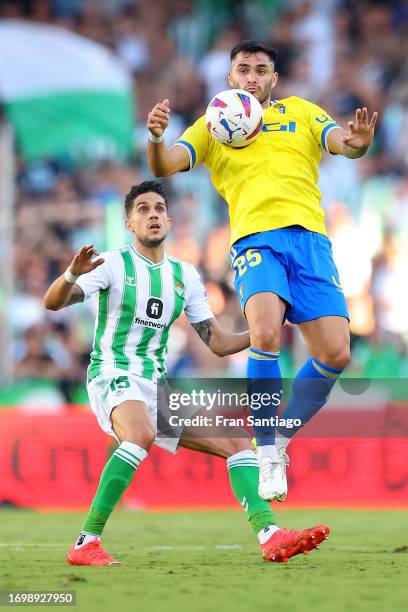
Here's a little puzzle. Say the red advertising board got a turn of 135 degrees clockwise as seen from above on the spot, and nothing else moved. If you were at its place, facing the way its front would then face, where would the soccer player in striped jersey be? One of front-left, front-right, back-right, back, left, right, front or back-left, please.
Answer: back-left

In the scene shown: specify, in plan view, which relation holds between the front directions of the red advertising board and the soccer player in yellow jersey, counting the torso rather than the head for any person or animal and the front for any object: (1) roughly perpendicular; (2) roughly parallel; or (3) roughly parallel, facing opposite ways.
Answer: roughly parallel

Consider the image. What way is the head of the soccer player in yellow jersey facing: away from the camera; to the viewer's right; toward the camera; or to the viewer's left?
toward the camera

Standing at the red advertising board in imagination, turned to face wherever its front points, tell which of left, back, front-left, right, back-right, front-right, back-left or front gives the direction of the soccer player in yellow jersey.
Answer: front

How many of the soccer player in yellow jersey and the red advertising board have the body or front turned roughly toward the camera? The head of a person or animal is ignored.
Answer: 2

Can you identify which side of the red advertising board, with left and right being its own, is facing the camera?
front

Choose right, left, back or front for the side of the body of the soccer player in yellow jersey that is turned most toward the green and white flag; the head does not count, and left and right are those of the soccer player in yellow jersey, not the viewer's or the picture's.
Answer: back

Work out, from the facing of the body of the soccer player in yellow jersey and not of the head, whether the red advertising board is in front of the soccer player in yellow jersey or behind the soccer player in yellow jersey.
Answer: behind

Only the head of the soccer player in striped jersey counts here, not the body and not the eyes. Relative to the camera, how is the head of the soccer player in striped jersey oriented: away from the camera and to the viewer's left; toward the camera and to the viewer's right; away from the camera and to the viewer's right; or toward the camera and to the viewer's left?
toward the camera and to the viewer's right

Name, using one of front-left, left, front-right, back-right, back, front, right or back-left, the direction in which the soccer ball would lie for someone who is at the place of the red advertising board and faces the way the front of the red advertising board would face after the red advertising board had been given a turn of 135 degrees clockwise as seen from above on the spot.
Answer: back-left
